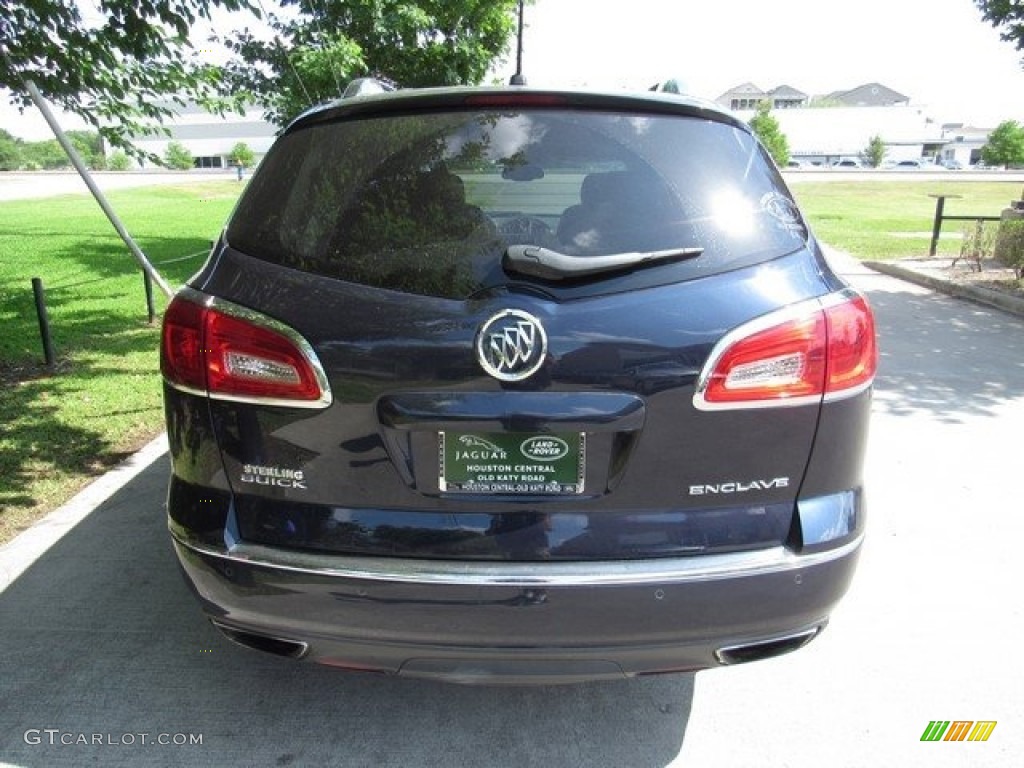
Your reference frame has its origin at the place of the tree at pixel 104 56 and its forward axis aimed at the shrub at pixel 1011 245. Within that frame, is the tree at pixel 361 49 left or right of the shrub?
left

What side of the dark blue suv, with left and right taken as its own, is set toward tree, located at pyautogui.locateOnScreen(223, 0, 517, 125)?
front

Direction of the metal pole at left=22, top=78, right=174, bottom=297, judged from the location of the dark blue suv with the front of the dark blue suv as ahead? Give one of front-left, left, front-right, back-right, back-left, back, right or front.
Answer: front-left

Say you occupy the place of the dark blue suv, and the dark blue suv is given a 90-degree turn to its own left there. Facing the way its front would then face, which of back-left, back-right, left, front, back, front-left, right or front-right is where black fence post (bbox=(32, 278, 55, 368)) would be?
front-right

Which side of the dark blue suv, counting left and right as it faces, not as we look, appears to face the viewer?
back

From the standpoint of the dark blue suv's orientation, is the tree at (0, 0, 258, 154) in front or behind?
in front
